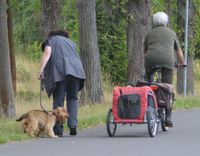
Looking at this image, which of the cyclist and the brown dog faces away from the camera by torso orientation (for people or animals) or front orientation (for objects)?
the cyclist

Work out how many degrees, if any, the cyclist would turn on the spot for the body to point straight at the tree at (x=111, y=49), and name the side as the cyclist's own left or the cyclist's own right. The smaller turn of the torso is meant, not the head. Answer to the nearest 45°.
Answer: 0° — they already face it

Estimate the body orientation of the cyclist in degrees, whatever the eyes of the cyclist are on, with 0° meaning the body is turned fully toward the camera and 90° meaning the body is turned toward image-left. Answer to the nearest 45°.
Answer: approximately 180°

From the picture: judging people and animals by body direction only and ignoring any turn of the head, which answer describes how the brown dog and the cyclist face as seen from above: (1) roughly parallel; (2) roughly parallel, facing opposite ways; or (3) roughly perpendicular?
roughly perpendicular

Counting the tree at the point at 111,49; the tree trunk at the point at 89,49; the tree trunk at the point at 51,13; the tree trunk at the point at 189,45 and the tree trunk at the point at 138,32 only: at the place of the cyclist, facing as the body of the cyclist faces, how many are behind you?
0

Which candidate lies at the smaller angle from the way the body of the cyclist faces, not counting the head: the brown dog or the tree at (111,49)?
the tree
